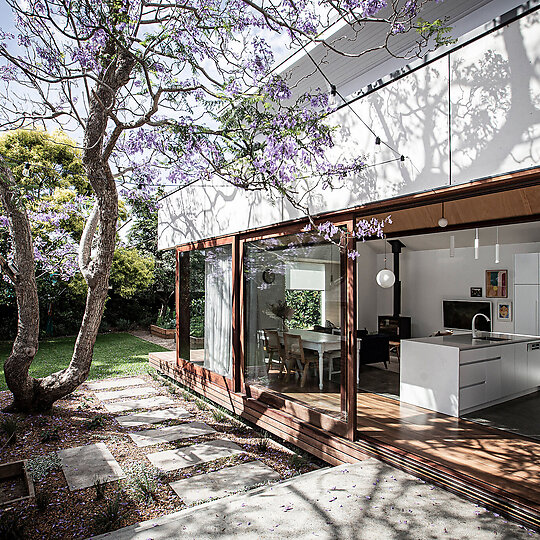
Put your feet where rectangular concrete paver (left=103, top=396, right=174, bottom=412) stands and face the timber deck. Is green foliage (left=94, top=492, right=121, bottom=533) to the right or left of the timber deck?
right

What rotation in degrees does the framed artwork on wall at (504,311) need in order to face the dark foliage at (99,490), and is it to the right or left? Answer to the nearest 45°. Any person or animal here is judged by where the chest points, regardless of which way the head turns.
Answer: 0° — it already faces it

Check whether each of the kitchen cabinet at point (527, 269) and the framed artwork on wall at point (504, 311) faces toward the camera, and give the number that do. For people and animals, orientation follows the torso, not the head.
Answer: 2

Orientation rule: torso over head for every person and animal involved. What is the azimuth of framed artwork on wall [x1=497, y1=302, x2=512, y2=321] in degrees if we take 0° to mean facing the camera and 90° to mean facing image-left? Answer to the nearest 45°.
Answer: approximately 0°

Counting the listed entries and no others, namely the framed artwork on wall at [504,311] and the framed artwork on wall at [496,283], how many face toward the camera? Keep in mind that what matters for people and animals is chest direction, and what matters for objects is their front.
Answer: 2

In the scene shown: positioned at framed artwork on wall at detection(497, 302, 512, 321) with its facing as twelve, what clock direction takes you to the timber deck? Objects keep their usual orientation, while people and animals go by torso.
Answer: The timber deck is roughly at 12 o'clock from the framed artwork on wall.

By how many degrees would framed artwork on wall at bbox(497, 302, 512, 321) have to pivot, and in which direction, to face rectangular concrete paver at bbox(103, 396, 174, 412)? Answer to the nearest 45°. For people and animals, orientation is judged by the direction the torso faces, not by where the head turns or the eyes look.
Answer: approximately 45° to its right

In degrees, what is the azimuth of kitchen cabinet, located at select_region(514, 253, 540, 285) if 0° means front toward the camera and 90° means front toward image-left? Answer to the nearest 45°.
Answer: approximately 0°

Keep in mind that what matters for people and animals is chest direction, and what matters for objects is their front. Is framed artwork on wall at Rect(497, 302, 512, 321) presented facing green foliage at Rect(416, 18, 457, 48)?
yes
